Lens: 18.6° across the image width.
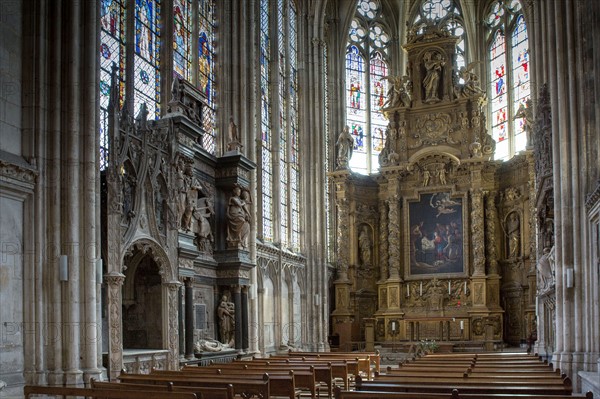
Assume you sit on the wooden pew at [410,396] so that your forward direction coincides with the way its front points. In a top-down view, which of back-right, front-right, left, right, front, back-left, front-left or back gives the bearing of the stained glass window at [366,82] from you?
front

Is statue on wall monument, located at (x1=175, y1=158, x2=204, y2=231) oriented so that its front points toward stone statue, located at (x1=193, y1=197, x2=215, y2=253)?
no

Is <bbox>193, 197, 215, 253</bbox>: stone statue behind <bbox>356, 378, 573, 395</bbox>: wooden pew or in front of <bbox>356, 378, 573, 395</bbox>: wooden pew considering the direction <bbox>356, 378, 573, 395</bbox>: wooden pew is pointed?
in front

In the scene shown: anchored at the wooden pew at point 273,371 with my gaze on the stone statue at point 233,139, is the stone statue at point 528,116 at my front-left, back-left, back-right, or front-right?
front-right

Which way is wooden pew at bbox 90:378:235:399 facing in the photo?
away from the camera

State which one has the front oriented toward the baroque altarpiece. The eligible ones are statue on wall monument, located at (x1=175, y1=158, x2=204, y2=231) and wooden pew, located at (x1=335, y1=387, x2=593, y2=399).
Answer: the wooden pew

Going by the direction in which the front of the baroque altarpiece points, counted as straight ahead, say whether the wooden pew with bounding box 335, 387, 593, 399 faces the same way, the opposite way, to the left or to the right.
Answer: the opposite way

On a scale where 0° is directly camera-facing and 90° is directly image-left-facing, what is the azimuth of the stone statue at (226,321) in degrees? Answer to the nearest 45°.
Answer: approximately 315°

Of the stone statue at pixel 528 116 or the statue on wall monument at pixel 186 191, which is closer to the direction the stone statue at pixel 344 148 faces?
the statue on wall monument

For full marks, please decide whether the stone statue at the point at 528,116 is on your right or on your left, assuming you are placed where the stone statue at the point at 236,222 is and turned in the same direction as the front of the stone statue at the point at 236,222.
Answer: on your left

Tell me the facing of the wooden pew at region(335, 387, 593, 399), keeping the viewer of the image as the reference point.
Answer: facing away from the viewer

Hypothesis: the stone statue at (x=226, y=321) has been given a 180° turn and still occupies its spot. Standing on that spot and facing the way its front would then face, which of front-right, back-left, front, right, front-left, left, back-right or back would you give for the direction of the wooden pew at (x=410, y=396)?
back-left

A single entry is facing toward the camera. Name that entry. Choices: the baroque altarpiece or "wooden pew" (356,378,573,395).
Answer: the baroque altarpiece

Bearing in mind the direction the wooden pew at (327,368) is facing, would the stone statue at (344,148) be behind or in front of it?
in front

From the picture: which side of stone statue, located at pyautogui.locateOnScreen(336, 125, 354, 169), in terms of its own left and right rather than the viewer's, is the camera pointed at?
front

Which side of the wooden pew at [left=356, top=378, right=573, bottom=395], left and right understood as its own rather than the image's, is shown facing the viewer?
back
